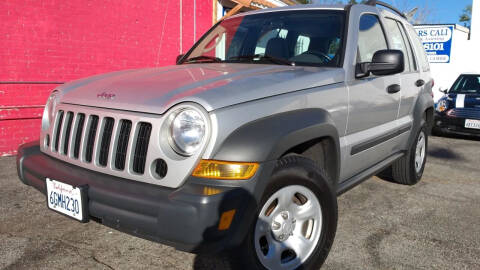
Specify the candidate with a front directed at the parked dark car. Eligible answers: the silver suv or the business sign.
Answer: the business sign

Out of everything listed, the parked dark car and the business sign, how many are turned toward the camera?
2

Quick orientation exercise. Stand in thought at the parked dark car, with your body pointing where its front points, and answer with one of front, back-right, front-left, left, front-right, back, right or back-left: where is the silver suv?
front

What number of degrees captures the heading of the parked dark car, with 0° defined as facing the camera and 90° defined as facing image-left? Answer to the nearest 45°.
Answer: approximately 0°

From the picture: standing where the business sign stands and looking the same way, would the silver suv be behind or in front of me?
in front

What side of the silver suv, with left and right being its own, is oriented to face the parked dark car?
back

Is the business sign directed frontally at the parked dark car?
yes

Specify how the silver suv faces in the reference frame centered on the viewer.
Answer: facing the viewer and to the left of the viewer

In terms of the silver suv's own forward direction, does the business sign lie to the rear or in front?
to the rear

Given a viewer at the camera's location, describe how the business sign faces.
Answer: facing the viewer

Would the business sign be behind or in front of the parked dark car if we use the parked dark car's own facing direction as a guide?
behind
